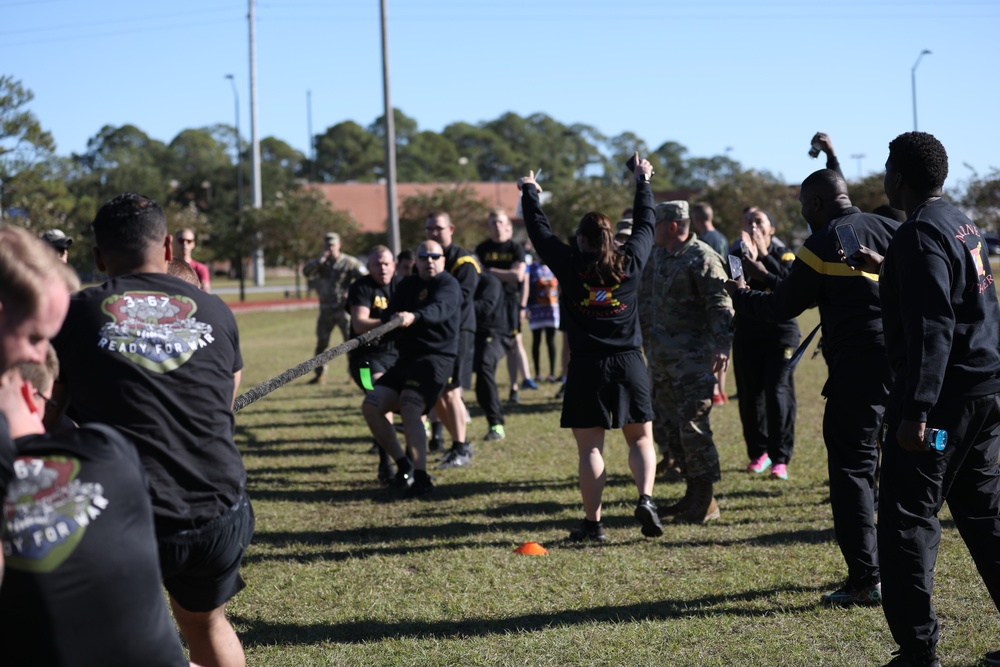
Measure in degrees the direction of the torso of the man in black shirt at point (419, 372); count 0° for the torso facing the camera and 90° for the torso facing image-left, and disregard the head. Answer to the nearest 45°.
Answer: approximately 45°

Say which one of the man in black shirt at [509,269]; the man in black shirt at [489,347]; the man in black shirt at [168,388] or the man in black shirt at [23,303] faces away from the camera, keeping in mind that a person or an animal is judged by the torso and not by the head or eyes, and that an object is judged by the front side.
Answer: the man in black shirt at [168,388]

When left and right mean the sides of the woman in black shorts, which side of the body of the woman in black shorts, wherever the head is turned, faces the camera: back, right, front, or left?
back

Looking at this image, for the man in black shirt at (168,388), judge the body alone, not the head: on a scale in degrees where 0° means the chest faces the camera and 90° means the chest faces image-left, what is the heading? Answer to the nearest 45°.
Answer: approximately 180°

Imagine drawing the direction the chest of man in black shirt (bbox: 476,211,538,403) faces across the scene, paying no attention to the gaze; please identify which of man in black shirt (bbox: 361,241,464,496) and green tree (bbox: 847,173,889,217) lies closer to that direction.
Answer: the man in black shirt

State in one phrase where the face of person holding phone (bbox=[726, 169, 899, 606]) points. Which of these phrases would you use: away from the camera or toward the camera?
away from the camera
